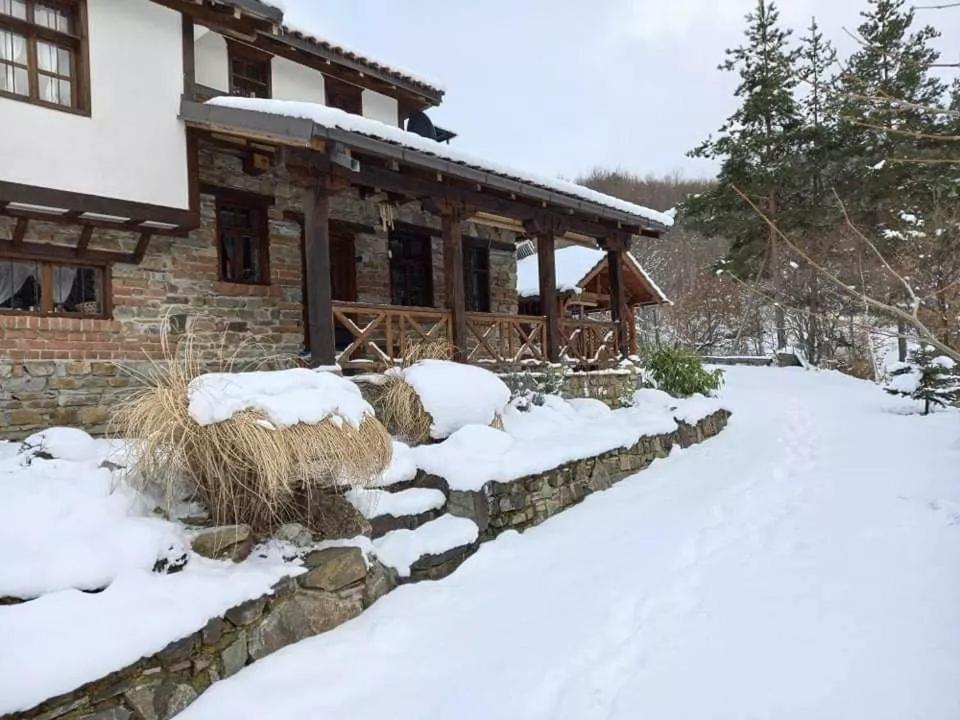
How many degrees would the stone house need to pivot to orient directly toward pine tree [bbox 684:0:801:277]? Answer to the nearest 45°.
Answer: approximately 90° to its left

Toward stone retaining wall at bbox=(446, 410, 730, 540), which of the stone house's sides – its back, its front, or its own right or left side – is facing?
front

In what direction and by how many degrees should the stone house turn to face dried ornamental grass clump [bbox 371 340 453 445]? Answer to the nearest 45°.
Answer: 0° — it already faces it

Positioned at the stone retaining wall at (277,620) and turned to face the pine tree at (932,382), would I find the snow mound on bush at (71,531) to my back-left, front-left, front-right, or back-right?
back-left

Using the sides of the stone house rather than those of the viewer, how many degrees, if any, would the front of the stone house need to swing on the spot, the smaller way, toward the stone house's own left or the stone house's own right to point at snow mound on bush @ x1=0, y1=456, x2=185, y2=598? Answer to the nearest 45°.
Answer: approximately 45° to the stone house's own right

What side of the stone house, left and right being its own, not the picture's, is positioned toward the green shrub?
left

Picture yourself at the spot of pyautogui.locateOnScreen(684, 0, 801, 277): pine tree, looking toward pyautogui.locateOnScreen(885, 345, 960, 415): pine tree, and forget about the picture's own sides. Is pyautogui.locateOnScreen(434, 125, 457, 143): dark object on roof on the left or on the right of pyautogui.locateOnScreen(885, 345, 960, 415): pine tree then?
right

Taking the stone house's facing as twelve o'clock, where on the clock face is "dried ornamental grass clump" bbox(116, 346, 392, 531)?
The dried ornamental grass clump is roughly at 1 o'clock from the stone house.

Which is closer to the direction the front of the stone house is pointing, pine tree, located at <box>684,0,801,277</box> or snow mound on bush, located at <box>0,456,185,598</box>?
the snow mound on bush

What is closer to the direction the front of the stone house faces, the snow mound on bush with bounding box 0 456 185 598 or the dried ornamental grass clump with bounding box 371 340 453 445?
the dried ornamental grass clump
